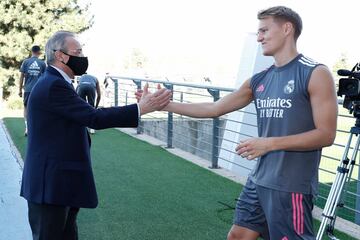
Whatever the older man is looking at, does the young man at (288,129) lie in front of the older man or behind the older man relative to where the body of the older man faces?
in front

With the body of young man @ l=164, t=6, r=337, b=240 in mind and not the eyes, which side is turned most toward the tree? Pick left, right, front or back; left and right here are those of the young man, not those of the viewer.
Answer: right

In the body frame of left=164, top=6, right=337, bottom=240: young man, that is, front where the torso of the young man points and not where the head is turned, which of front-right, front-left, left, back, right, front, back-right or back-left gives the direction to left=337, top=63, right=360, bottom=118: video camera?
back

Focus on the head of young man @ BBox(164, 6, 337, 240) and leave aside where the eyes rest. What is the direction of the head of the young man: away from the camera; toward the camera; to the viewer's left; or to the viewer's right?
to the viewer's left

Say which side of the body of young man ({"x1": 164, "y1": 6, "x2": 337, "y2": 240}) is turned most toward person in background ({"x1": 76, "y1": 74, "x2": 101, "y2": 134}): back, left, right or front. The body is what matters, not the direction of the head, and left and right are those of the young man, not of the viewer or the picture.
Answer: right

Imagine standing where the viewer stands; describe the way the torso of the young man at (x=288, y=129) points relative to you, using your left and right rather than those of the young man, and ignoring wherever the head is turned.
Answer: facing the viewer and to the left of the viewer

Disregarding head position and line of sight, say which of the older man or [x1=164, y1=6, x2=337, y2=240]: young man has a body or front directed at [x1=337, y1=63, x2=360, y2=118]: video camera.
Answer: the older man

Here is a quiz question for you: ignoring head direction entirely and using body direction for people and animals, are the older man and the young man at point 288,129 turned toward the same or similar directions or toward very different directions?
very different directions

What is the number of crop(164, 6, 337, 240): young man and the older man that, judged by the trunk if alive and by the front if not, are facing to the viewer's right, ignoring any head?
1

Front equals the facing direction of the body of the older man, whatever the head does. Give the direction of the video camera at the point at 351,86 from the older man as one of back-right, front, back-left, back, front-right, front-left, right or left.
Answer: front

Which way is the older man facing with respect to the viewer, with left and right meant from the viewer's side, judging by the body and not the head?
facing to the right of the viewer

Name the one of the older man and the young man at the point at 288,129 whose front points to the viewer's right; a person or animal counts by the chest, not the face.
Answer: the older man
